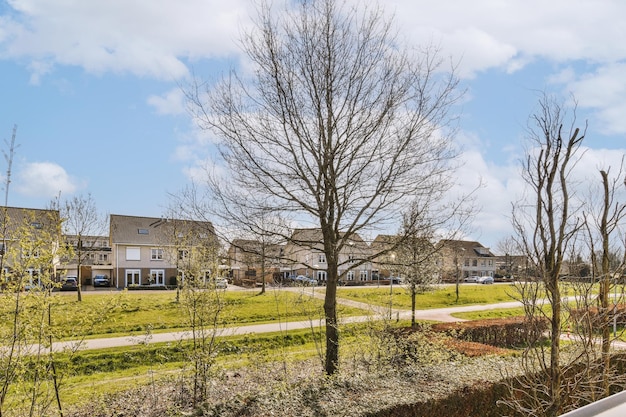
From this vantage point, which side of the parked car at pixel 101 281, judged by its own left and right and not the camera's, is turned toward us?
front

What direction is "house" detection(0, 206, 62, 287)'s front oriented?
toward the camera

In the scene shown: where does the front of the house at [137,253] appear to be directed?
toward the camera

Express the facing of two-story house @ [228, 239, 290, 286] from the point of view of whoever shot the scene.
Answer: facing the viewer

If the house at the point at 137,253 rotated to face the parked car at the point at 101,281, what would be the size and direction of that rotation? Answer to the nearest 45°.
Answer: approximately 90° to its right

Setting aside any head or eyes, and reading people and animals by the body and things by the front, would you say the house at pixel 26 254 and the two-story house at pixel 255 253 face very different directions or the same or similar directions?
same or similar directions

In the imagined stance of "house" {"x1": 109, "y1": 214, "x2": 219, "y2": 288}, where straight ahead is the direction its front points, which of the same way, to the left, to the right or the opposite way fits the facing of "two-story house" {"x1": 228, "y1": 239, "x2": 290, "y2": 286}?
the same way

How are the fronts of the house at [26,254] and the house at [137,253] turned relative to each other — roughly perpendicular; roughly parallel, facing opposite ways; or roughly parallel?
roughly parallel
